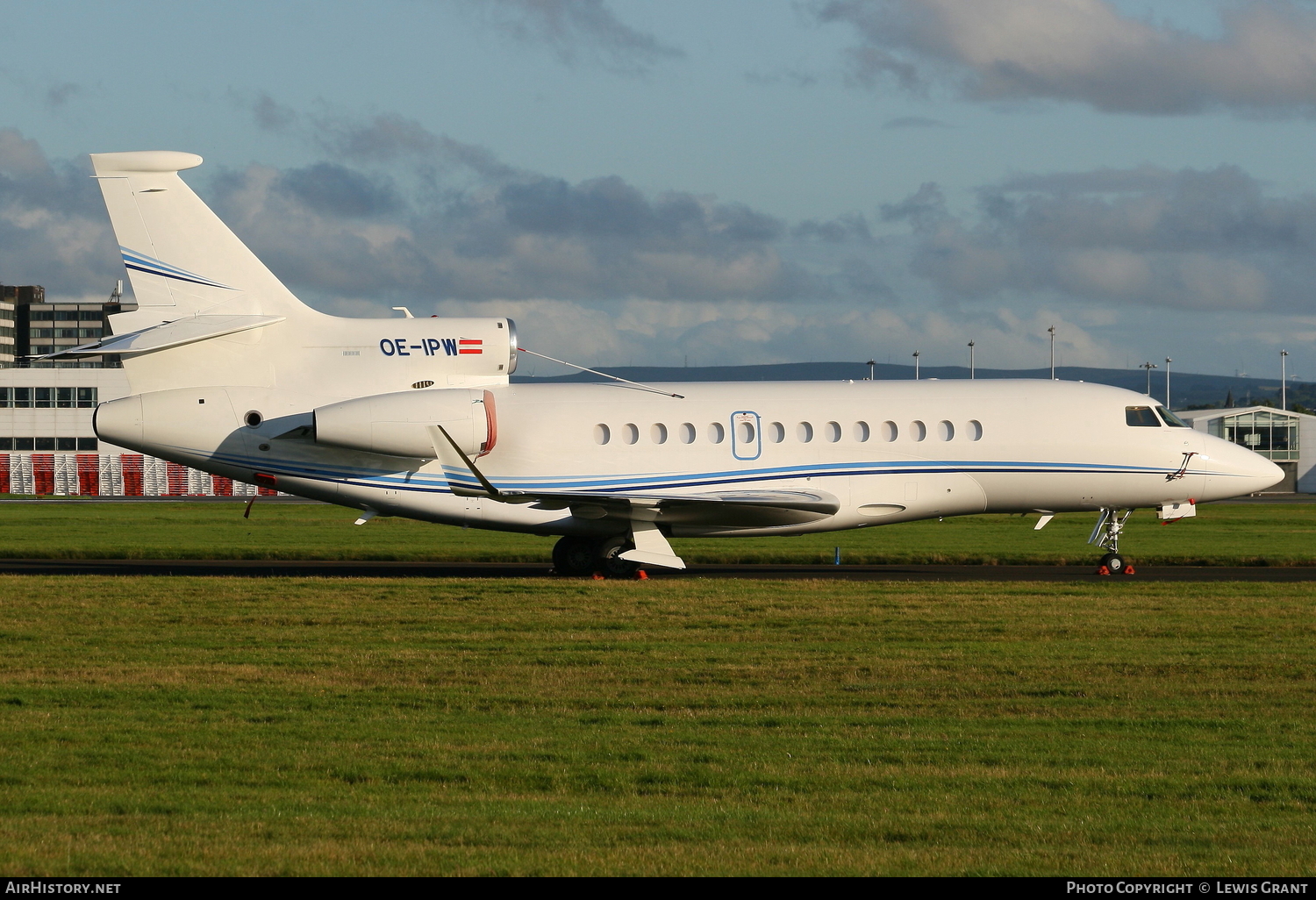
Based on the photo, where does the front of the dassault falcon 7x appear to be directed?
to the viewer's right
